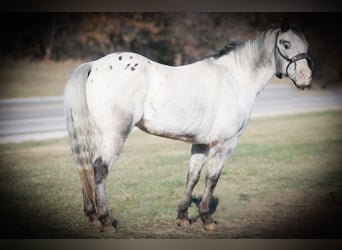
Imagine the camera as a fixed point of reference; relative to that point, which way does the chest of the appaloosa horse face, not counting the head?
to the viewer's right
